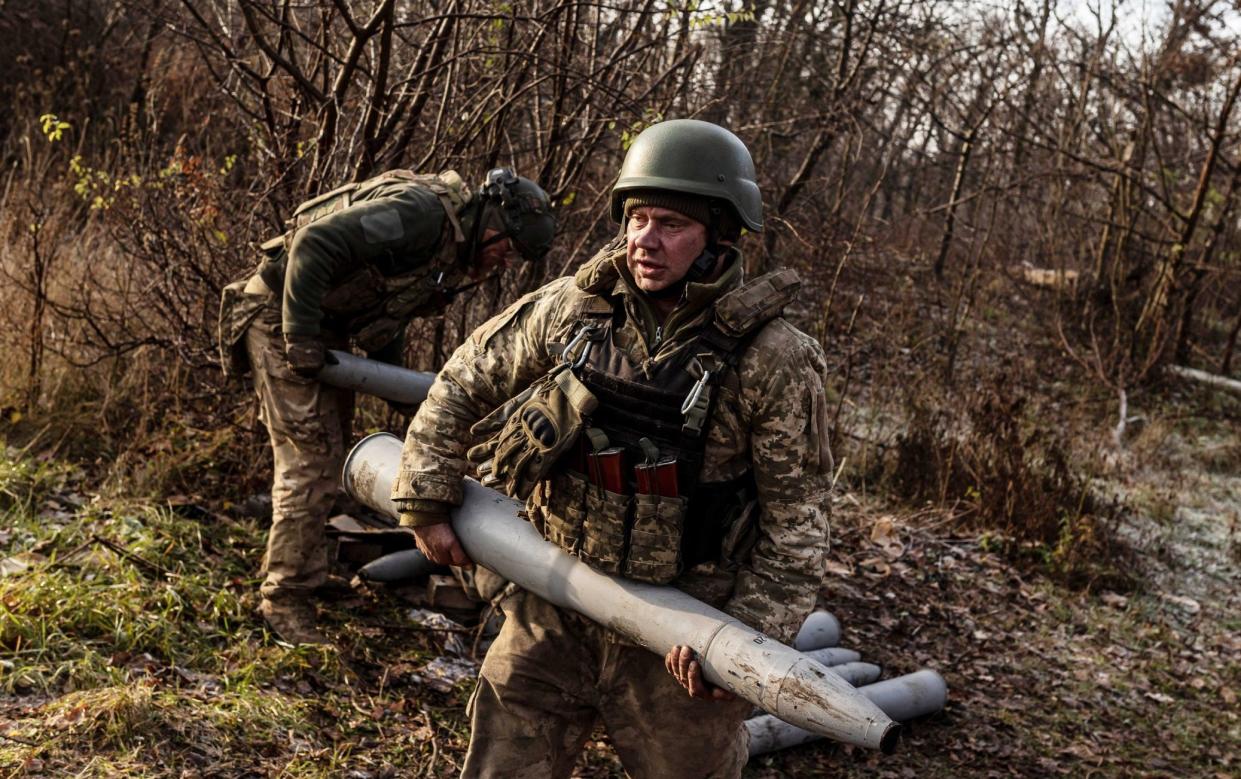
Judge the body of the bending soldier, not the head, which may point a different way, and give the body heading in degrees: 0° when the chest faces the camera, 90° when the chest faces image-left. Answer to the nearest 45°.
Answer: approximately 270°
